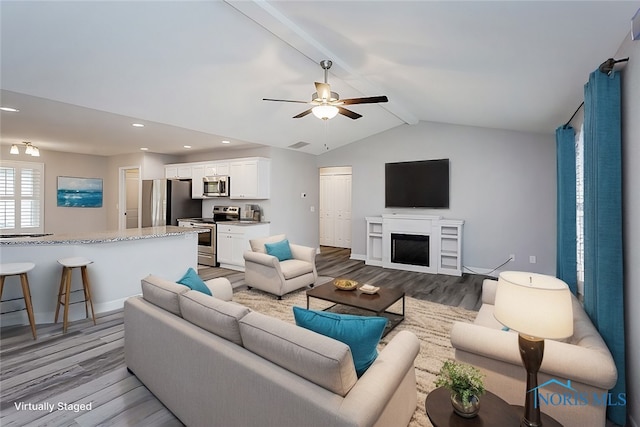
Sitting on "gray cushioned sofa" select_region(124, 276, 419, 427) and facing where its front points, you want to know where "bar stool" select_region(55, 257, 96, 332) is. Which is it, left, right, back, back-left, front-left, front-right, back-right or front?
left

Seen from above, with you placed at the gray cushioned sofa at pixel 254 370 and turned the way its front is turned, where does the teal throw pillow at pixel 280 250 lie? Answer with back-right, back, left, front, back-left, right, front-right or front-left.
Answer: front-left

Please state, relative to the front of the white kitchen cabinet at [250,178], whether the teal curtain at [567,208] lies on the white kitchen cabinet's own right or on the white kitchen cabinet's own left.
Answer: on the white kitchen cabinet's own left

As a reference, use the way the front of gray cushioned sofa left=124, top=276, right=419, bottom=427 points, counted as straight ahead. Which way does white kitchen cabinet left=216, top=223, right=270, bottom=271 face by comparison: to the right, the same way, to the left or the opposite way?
the opposite way

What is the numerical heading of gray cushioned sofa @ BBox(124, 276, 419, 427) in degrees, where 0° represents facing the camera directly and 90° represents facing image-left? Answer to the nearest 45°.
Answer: approximately 225°

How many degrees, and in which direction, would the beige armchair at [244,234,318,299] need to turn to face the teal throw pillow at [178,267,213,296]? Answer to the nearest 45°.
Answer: approximately 45° to its right

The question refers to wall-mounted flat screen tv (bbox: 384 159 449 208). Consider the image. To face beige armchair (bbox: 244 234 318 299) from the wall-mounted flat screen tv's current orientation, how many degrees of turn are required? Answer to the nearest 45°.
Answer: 0° — it already faces it

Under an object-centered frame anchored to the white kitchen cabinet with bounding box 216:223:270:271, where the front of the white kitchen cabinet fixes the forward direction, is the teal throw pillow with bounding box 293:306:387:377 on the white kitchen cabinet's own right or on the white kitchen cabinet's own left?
on the white kitchen cabinet's own left

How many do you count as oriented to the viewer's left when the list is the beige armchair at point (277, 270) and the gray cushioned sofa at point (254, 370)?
0

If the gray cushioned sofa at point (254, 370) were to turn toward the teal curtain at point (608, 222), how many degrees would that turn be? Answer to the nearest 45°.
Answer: approximately 45° to its right

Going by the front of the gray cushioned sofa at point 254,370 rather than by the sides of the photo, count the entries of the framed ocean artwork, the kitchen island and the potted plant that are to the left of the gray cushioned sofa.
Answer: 2
